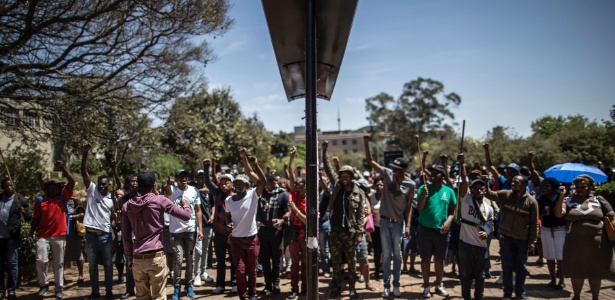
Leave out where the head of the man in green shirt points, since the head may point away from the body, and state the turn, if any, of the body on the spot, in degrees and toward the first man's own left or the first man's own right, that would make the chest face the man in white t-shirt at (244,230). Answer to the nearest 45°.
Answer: approximately 90° to the first man's own right

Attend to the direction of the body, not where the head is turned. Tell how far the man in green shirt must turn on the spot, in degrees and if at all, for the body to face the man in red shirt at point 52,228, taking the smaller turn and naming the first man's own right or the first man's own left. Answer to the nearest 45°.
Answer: approximately 90° to the first man's own right

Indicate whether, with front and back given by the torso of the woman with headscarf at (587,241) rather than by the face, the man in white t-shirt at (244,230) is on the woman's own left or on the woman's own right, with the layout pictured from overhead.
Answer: on the woman's own right

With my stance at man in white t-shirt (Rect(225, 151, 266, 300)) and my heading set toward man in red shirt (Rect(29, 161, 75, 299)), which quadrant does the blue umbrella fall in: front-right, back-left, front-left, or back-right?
back-right

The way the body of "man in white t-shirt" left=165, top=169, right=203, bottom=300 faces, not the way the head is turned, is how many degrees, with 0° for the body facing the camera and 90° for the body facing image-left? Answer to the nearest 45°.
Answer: approximately 0°

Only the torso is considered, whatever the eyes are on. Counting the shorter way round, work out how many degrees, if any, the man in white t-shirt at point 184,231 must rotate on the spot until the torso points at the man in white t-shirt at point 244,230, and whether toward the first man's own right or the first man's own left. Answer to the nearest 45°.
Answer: approximately 45° to the first man's own left

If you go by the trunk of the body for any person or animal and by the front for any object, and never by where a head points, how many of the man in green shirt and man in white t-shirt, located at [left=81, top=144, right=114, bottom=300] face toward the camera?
2

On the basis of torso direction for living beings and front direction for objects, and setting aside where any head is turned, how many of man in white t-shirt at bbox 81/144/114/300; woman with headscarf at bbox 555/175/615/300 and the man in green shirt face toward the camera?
3

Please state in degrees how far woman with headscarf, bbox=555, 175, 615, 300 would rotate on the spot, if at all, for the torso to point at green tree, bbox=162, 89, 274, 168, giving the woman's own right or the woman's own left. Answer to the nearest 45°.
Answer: approximately 135° to the woman's own right

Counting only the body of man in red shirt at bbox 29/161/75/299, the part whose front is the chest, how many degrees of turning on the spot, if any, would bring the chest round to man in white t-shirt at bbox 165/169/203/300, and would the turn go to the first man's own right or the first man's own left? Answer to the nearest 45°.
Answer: approximately 45° to the first man's own left
